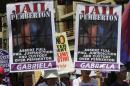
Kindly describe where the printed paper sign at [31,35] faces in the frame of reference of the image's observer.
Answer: facing the viewer

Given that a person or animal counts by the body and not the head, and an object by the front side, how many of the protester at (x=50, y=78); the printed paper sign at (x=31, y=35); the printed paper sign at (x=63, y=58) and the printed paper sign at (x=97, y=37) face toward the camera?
4

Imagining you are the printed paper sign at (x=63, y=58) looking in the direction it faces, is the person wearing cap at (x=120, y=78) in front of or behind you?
in front

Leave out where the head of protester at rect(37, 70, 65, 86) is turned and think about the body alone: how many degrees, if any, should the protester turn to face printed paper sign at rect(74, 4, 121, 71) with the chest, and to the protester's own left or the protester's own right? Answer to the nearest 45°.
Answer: approximately 90° to the protester's own left

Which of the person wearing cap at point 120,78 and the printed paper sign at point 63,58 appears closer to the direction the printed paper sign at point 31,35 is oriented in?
the person wearing cap

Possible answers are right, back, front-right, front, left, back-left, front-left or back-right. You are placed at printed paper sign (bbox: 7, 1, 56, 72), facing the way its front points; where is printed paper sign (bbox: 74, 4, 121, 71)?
left

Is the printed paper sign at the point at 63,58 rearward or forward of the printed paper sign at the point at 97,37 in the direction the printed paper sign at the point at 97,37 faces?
rearward

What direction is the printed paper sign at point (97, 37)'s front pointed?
toward the camera
